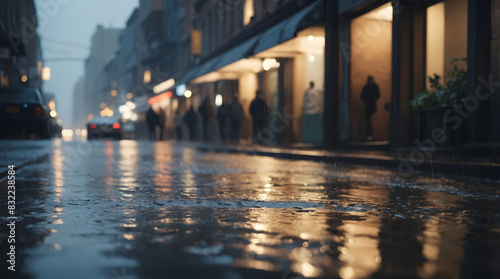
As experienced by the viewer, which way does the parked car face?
facing away from the viewer

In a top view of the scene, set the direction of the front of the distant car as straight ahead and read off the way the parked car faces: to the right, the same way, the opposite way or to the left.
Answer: the same way

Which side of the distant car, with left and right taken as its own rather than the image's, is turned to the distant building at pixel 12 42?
left

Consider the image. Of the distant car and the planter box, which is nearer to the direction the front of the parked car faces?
the distant car

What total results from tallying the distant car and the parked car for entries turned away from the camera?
2

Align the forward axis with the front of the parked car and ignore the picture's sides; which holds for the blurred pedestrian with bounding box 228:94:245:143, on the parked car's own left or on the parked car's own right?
on the parked car's own right

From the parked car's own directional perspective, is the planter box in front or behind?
behind
